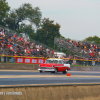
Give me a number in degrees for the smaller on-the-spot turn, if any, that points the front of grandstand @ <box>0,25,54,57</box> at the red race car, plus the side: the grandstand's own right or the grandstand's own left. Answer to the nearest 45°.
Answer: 0° — it already faces it

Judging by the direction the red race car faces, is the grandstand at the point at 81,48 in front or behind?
behind

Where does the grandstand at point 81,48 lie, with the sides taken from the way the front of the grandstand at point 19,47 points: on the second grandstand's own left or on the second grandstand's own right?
on the second grandstand's own left

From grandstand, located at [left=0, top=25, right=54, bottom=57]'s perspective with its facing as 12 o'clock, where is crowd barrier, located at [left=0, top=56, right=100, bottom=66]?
The crowd barrier is roughly at 12 o'clock from the grandstand.

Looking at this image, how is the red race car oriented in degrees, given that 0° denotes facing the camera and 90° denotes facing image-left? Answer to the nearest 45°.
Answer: approximately 45°

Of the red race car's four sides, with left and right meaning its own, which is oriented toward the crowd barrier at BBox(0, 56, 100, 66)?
right

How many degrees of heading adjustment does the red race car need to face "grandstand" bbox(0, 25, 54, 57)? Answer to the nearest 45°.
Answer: approximately 90° to its right

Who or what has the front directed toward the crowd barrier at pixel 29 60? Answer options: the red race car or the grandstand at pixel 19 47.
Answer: the grandstand

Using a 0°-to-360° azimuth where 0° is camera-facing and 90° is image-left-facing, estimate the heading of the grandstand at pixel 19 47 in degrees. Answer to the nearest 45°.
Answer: approximately 315°

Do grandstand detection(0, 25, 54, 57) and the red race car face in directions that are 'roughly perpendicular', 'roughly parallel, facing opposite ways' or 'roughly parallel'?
roughly perpendicular
